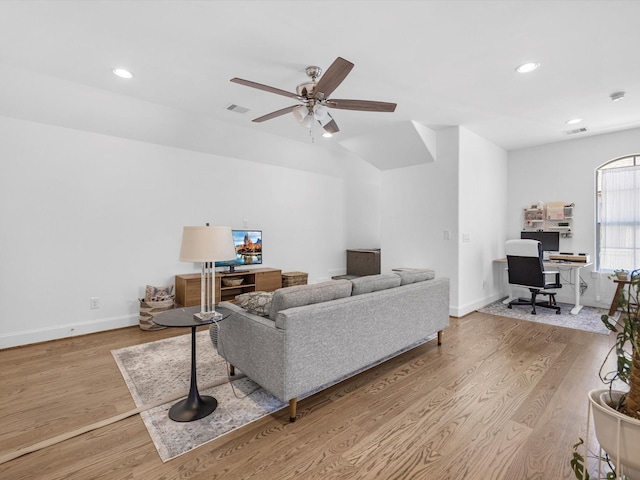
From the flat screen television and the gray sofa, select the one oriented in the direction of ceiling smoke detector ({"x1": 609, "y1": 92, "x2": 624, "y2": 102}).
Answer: the flat screen television

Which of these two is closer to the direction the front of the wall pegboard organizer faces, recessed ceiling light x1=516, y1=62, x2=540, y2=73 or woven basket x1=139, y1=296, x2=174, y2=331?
the recessed ceiling light

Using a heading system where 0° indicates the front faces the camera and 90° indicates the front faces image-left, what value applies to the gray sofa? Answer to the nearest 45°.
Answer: approximately 135°

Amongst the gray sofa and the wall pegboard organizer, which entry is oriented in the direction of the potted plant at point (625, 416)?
the wall pegboard organizer

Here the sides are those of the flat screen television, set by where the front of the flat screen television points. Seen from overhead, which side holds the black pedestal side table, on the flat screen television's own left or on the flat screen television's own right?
on the flat screen television's own right

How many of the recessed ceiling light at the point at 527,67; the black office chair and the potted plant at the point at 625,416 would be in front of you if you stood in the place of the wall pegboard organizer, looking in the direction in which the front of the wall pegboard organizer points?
3

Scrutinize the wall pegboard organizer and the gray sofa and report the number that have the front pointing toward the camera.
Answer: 1

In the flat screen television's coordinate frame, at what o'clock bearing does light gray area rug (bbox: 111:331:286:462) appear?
The light gray area rug is roughly at 2 o'clock from the flat screen television.

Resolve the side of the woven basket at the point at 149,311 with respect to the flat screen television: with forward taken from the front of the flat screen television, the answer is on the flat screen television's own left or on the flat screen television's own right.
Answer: on the flat screen television's own right

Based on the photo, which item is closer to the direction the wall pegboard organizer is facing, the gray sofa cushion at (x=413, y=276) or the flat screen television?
the gray sofa cushion

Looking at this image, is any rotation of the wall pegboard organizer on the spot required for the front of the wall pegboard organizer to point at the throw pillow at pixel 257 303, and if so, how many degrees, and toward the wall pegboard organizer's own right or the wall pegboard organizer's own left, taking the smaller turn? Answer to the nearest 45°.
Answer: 0° — it already faces it
